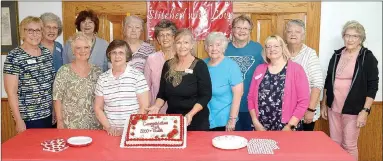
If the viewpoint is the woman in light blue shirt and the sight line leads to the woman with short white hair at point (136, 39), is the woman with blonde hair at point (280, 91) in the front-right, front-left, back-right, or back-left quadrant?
back-right

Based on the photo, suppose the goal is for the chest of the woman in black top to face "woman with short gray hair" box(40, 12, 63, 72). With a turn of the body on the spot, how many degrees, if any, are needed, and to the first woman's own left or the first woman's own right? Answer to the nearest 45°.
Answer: approximately 90° to the first woman's own right

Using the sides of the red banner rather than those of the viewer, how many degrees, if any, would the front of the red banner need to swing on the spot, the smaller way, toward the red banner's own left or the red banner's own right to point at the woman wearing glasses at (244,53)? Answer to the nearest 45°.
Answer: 0° — it already faces them

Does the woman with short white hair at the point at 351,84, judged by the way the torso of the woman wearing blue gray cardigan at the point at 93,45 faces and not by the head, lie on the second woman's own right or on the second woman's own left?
on the second woman's own left

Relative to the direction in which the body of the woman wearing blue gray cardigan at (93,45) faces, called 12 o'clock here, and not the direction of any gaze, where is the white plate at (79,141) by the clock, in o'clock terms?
The white plate is roughly at 12 o'clock from the woman wearing blue gray cardigan.

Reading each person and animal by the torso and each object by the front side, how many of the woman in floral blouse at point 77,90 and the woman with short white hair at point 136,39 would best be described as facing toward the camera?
2

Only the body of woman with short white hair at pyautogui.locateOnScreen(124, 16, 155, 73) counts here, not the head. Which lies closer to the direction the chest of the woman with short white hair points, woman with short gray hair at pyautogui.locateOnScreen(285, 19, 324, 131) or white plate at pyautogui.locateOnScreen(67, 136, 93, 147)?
the white plate
